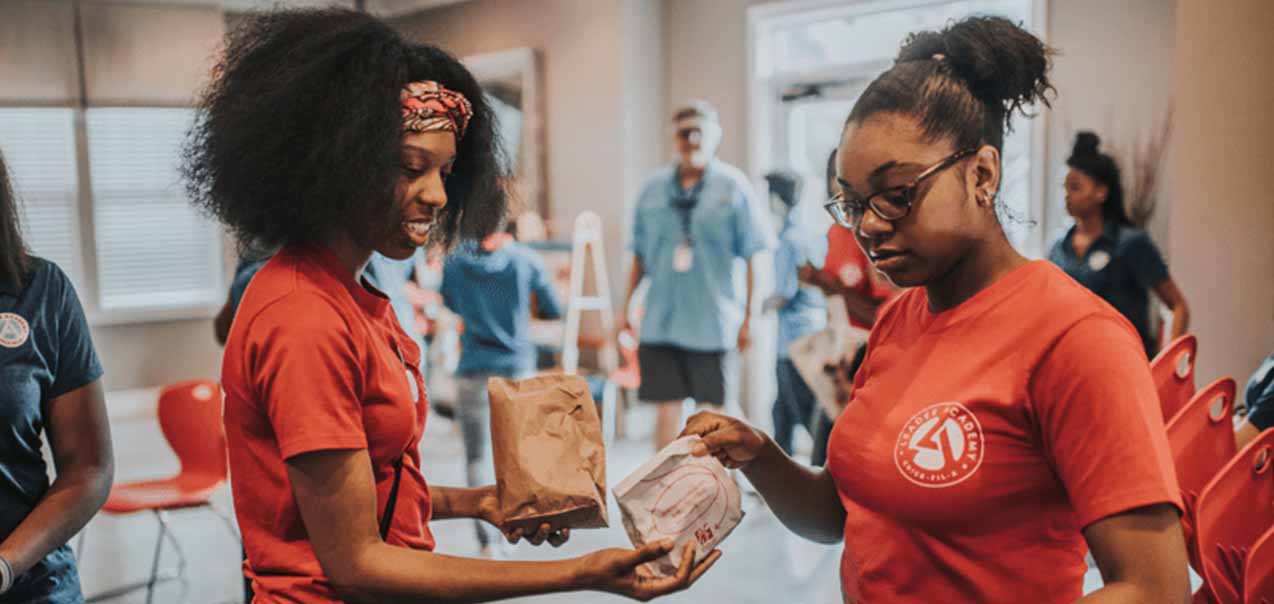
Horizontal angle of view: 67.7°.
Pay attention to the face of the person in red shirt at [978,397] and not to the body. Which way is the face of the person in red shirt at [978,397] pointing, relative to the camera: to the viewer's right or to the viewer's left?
to the viewer's left

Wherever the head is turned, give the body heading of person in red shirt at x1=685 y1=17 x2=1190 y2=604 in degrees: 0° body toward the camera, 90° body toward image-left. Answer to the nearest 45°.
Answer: approximately 45°

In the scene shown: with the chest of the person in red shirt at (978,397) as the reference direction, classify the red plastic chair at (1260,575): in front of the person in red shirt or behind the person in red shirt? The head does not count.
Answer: behind

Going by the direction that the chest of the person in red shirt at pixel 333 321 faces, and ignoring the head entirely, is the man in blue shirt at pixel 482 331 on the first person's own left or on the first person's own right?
on the first person's own left

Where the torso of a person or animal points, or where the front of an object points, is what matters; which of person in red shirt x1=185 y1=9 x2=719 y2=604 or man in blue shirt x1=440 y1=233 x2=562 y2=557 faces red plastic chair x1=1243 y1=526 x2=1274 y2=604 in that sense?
the person in red shirt

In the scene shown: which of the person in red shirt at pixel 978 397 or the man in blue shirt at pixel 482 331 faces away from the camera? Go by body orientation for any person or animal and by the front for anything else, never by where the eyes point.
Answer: the man in blue shirt

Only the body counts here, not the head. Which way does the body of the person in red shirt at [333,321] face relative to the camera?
to the viewer's right

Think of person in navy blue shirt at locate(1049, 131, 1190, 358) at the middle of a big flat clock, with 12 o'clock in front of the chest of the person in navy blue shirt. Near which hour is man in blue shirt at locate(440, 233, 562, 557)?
The man in blue shirt is roughly at 1 o'clock from the person in navy blue shirt.

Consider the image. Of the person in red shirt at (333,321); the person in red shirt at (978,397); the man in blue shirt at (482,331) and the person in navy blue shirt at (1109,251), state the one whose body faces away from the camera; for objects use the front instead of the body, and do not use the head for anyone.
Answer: the man in blue shirt

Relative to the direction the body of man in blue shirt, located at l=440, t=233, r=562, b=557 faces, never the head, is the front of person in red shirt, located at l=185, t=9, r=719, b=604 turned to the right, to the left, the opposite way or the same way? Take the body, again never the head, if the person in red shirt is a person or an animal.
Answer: to the right

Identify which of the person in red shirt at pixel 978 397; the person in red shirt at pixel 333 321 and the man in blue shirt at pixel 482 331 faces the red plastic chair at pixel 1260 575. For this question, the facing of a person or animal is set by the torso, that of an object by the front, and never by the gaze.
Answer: the person in red shirt at pixel 333 321

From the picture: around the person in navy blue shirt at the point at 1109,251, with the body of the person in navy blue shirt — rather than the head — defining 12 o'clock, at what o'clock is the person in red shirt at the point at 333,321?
The person in red shirt is roughly at 11 o'clock from the person in navy blue shirt.

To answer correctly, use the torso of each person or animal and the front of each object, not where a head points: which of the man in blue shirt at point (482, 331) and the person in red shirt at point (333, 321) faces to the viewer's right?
the person in red shirt

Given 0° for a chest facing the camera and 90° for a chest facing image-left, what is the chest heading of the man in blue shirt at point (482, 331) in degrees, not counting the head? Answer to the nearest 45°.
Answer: approximately 180°
